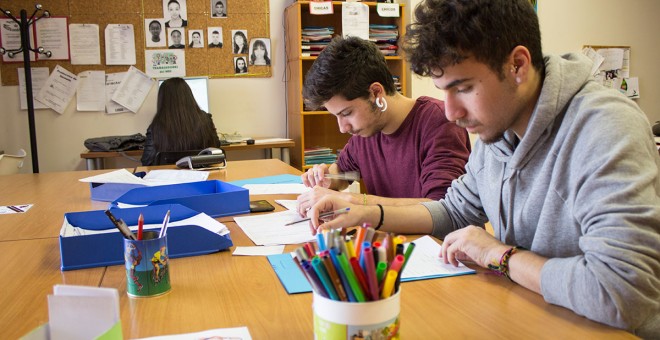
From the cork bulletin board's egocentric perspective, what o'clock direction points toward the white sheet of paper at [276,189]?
The white sheet of paper is roughly at 12 o'clock from the cork bulletin board.

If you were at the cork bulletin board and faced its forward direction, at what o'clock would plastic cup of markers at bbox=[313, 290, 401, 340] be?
The plastic cup of markers is roughly at 12 o'clock from the cork bulletin board.

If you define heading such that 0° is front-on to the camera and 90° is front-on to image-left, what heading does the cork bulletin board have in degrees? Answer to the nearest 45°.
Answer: approximately 0°

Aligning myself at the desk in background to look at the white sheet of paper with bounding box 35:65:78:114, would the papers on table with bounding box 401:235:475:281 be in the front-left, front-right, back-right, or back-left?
back-left

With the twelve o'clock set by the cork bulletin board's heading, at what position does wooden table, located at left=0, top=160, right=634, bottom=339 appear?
The wooden table is roughly at 12 o'clock from the cork bulletin board.

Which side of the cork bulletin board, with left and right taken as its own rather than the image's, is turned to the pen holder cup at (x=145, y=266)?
front

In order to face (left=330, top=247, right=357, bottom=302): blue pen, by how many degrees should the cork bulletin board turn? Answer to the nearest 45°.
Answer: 0° — it already faces it

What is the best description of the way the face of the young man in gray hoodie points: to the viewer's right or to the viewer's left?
to the viewer's left

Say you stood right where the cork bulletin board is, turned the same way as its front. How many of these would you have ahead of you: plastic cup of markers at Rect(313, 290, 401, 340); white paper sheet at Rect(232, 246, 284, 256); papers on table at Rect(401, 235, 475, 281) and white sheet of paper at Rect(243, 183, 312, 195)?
4
